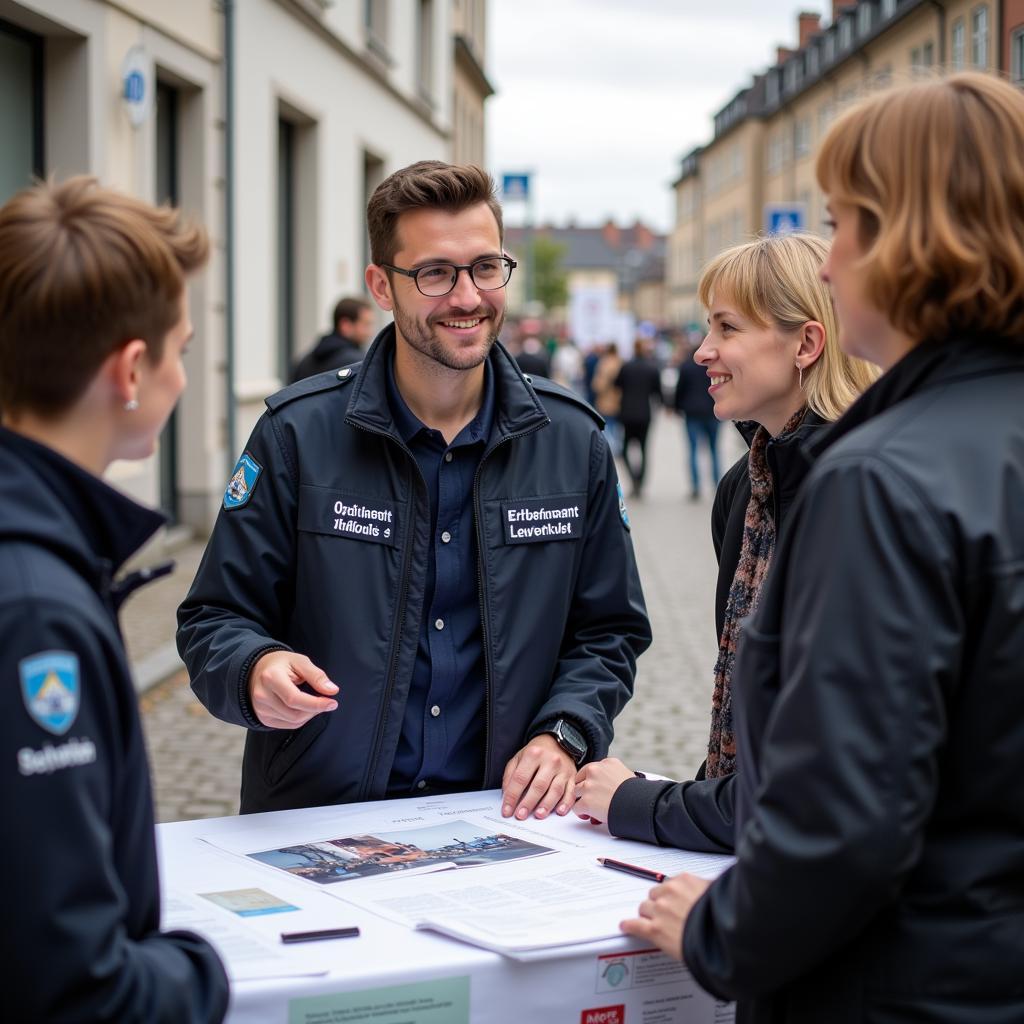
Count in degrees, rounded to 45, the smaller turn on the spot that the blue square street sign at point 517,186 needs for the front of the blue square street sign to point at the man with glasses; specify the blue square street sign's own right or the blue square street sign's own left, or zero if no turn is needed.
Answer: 0° — it already faces them

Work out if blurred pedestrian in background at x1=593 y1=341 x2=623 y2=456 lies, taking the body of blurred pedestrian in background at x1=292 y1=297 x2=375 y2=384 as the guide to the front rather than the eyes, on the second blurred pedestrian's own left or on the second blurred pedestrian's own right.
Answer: on the second blurred pedestrian's own left

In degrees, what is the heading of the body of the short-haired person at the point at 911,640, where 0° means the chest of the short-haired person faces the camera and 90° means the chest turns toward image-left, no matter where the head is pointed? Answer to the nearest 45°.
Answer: approximately 135°

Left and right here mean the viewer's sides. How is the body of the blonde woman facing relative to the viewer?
facing to the left of the viewer

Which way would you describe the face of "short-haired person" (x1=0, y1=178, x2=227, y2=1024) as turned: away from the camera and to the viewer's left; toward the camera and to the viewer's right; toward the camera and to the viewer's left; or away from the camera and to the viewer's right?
away from the camera and to the viewer's right

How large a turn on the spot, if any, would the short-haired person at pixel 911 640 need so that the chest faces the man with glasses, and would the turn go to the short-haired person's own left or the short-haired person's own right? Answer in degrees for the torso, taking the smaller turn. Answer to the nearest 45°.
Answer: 0° — they already face them

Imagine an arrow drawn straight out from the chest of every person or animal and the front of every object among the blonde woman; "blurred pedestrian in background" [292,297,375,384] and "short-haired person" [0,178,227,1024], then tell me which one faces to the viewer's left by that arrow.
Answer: the blonde woman

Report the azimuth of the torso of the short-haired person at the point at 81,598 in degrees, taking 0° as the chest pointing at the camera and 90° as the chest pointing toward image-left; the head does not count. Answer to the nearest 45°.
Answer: approximately 225°

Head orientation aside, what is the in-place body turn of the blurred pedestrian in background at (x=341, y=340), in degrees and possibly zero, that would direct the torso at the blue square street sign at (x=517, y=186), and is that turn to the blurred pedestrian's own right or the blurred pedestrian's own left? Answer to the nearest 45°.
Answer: approximately 90° to the blurred pedestrian's own left
